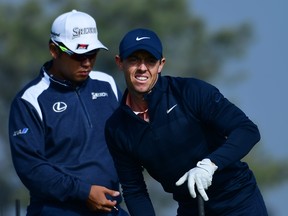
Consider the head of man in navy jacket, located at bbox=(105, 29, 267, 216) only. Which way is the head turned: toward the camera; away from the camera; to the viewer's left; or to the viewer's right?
toward the camera

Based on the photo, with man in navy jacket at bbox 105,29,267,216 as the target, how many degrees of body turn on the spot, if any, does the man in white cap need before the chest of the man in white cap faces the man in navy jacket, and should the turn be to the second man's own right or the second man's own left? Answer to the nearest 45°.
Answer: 0° — they already face them

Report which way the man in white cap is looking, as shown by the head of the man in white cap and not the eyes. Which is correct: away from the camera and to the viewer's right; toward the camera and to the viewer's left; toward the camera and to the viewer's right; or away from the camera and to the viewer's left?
toward the camera and to the viewer's right
